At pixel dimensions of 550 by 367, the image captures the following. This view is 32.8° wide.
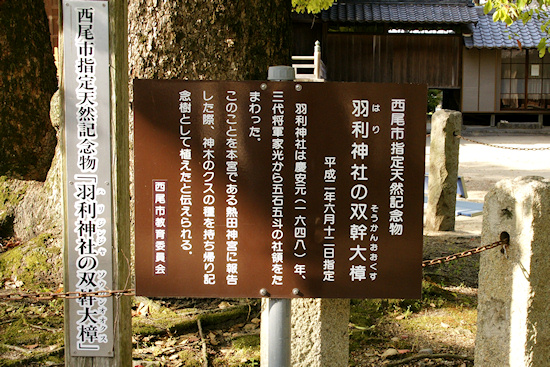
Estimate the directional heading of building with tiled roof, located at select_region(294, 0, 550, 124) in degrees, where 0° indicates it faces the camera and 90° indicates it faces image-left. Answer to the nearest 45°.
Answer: approximately 0°

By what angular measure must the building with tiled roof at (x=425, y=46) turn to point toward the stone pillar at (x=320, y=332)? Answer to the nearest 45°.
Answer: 0° — it already faces it

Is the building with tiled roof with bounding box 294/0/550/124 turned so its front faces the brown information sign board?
yes

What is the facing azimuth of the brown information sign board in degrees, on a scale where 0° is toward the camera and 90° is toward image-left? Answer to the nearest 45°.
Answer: approximately 0°

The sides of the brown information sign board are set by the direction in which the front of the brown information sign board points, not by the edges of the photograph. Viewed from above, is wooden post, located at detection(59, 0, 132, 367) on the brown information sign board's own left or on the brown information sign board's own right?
on the brown information sign board's own right

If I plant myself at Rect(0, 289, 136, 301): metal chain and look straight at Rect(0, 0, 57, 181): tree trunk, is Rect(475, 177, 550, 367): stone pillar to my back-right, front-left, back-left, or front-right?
back-right

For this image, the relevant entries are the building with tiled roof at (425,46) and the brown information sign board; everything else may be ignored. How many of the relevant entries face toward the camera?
2
